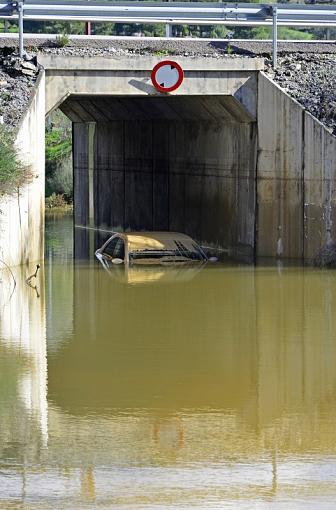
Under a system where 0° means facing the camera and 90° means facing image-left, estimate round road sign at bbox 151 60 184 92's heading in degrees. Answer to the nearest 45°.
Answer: approximately 0°

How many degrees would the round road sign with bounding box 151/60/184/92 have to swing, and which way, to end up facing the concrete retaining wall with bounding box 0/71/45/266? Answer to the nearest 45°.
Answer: approximately 45° to its right

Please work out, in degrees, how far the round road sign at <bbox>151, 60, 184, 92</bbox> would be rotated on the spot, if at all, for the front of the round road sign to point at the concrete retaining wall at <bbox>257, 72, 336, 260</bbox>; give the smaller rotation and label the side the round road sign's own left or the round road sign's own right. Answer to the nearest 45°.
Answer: approximately 90° to the round road sign's own left

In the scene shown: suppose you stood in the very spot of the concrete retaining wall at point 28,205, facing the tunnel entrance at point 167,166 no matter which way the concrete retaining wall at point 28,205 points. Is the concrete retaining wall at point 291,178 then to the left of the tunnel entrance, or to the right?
right

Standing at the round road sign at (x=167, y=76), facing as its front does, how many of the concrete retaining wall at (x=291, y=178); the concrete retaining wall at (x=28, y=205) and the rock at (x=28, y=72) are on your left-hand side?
1

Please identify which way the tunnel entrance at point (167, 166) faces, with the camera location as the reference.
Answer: facing the viewer
